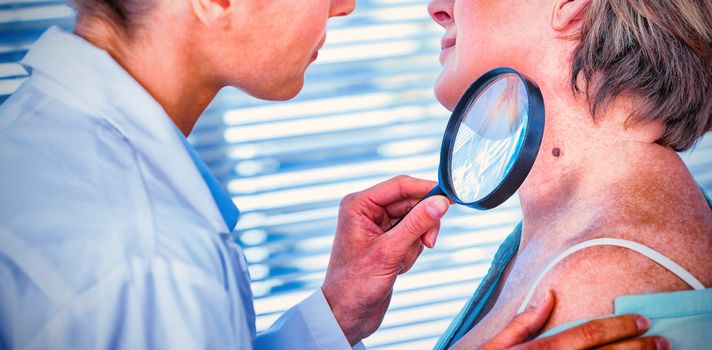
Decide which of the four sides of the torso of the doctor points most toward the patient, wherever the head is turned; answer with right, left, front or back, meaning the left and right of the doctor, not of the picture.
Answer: front

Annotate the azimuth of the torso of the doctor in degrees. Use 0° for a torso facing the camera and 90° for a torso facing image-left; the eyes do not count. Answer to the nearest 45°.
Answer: approximately 270°

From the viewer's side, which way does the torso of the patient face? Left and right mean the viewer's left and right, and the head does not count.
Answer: facing to the left of the viewer

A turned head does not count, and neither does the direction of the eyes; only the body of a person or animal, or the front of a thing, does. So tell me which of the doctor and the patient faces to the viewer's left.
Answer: the patient

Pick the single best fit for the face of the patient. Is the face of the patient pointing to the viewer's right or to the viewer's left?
to the viewer's left

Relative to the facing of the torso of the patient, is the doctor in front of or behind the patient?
in front

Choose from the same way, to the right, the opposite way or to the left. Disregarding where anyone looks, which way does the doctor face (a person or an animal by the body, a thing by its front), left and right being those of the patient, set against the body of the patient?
the opposite way

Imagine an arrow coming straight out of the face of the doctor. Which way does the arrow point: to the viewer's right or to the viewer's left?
to the viewer's right

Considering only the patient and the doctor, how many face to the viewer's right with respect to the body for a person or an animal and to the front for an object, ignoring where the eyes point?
1
